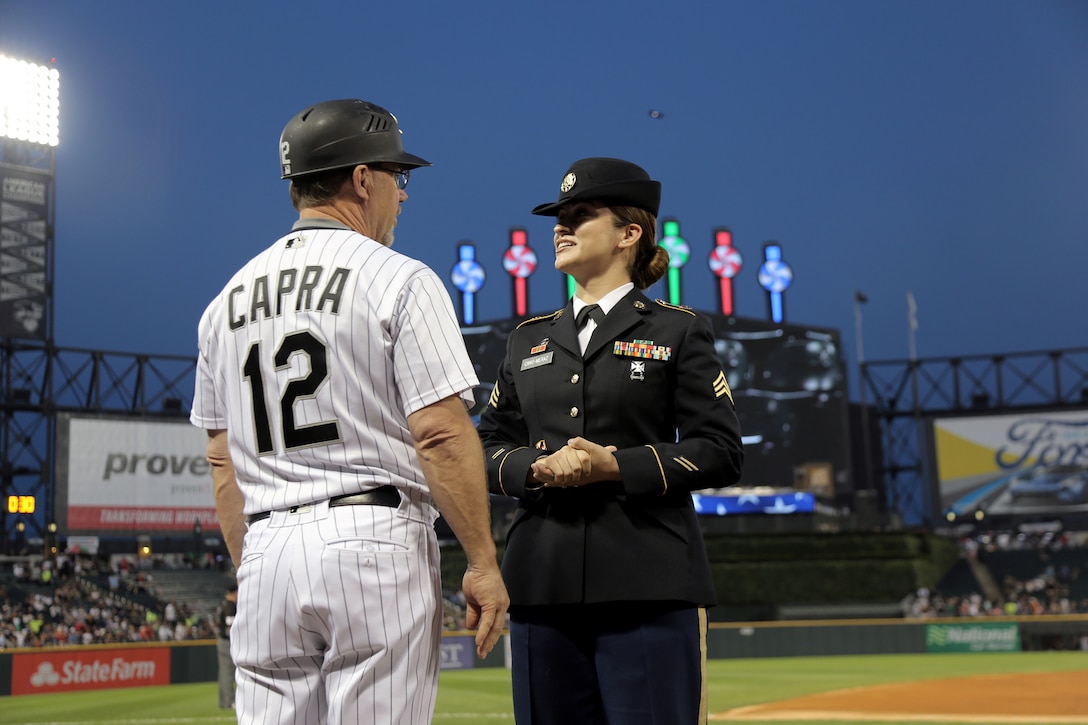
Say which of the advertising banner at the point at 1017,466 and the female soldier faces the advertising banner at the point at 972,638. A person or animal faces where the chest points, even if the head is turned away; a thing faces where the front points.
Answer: the advertising banner at the point at 1017,466

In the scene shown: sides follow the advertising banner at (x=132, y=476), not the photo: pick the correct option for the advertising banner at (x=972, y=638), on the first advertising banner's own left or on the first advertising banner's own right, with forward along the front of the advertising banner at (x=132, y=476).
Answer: on the first advertising banner's own left

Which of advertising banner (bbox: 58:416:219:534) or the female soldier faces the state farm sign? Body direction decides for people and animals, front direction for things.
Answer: the advertising banner

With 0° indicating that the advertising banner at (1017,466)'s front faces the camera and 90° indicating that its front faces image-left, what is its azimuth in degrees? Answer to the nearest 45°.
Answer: approximately 0°

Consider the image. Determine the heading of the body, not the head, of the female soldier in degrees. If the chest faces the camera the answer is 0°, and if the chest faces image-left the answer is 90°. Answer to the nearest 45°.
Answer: approximately 45°

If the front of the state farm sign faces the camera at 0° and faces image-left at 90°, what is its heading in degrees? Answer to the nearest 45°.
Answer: approximately 315°

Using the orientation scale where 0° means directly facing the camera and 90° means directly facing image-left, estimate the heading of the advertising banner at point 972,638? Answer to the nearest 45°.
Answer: approximately 0°

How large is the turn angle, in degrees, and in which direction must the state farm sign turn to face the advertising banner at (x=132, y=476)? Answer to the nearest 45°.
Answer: approximately 135° to its left

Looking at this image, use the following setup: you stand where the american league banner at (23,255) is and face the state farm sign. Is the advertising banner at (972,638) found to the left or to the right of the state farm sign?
left

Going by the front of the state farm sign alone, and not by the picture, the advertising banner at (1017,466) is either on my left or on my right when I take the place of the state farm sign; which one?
on my left
